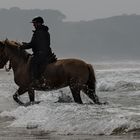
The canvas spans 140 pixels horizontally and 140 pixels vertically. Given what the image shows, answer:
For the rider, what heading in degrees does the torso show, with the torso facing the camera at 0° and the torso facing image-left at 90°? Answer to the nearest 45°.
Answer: approximately 90°

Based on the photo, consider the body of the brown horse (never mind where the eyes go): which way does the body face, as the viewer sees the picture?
to the viewer's left
